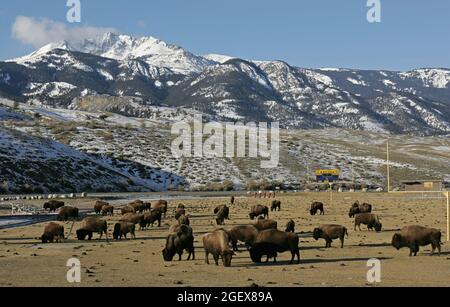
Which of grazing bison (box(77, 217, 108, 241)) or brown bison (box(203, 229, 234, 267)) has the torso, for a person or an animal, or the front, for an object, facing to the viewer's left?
the grazing bison

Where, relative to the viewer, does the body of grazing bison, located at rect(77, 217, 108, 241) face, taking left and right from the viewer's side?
facing to the left of the viewer

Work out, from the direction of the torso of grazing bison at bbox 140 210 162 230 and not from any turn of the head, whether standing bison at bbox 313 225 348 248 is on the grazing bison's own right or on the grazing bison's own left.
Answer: on the grazing bison's own left

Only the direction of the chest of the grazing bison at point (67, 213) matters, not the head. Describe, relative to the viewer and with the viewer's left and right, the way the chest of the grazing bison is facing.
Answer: facing to the left of the viewer

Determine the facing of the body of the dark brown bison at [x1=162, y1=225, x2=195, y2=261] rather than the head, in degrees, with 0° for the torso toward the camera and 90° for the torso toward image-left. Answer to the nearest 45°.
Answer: approximately 45°

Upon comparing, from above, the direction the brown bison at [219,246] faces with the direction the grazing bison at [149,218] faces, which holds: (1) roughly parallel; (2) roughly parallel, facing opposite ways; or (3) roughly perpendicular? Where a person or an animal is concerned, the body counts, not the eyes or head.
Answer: roughly perpendicular

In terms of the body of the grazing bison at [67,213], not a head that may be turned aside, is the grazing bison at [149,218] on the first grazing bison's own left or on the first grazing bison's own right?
on the first grazing bison's own left

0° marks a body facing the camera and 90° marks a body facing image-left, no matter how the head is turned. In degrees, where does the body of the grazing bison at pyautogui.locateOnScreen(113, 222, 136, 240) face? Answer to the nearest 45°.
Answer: approximately 90°

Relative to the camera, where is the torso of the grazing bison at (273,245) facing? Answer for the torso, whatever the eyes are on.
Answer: to the viewer's left

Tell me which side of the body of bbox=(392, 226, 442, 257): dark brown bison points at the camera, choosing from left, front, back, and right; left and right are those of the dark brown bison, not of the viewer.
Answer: left

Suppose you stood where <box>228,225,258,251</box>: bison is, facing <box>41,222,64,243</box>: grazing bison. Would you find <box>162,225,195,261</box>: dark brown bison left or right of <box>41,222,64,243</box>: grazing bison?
left

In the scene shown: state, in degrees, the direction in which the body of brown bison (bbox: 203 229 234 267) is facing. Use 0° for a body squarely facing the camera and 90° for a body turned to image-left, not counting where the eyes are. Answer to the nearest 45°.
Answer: approximately 315°

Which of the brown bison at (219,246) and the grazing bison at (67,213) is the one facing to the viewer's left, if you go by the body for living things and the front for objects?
the grazing bison
